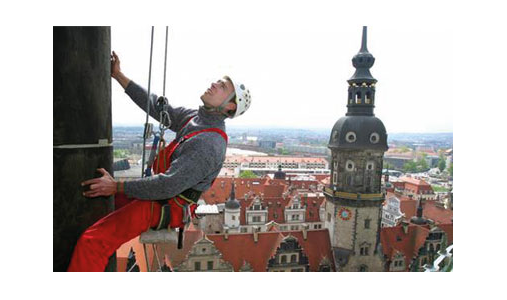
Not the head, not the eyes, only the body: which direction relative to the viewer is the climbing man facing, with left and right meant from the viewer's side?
facing to the left of the viewer

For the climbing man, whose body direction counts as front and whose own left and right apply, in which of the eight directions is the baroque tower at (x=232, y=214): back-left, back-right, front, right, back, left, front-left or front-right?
right

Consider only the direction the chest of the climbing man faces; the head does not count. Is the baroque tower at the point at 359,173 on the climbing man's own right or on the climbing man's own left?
on the climbing man's own right
